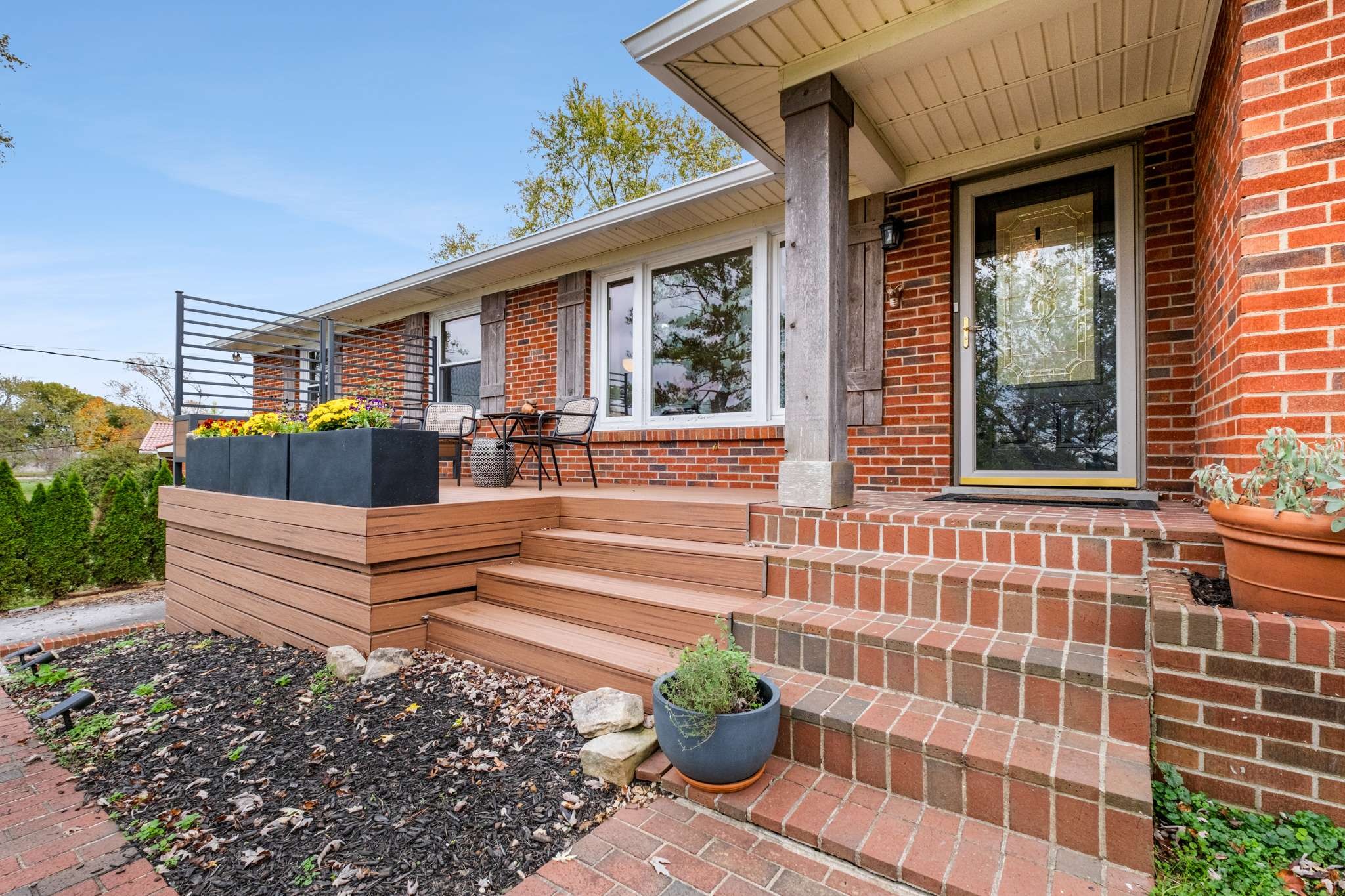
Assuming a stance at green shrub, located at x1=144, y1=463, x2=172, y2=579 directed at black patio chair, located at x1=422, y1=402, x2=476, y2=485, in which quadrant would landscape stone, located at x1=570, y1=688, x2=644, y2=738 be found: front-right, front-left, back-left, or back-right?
front-right

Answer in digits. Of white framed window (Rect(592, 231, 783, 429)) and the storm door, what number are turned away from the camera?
0

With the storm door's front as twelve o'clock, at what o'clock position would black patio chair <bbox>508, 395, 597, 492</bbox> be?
The black patio chair is roughly at 3 o'clock from the storm door.

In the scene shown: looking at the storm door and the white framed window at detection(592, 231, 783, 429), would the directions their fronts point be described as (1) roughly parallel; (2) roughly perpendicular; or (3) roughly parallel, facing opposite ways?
roughly parallel

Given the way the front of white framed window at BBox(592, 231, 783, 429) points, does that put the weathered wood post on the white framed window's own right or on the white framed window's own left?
on the white framed window's own left

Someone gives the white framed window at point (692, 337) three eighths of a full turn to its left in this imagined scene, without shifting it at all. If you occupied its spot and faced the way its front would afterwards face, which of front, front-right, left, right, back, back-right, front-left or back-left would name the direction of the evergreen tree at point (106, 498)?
back

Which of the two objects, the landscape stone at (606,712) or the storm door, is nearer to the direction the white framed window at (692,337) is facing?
the landscape stone

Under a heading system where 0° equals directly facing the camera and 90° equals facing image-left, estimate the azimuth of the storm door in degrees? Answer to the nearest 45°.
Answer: approximately 0°

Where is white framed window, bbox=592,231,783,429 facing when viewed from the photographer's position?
facing the viewer and to the left of the viewer

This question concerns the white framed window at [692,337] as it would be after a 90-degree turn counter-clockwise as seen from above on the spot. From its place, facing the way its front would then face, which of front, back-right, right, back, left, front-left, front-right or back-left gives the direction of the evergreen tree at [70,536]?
back-right

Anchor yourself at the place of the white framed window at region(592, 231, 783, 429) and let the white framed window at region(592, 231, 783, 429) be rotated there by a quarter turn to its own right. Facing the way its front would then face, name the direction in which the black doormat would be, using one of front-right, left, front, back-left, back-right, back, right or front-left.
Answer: back

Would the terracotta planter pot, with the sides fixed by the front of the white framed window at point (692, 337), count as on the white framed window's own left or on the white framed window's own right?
on the white framed window's own left

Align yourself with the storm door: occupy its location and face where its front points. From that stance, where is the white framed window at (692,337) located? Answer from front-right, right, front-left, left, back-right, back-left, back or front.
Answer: right

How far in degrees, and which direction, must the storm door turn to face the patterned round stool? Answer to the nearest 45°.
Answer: approximately 90° to its right
